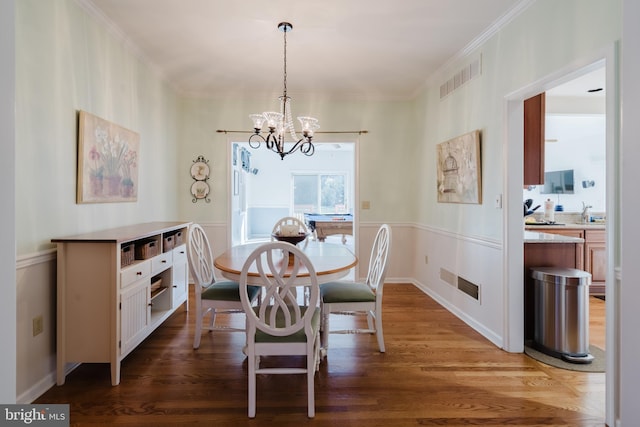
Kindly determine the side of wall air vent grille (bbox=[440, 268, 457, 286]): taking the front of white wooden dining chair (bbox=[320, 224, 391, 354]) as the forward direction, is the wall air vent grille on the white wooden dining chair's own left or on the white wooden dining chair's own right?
on the white wooden dining chair's own right

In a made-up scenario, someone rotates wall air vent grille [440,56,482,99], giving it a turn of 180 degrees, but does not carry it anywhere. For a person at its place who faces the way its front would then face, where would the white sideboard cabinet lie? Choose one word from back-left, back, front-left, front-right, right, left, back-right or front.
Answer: back-right

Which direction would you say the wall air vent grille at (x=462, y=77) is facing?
to the viewer's left

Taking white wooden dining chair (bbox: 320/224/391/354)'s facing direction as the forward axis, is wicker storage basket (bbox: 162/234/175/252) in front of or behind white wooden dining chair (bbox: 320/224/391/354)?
in front

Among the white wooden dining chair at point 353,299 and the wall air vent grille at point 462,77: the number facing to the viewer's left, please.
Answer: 2

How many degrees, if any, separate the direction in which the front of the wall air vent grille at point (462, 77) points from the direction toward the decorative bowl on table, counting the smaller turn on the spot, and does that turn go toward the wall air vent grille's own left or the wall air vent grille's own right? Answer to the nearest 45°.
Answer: approximately 45° to the wall air vent grille's own left

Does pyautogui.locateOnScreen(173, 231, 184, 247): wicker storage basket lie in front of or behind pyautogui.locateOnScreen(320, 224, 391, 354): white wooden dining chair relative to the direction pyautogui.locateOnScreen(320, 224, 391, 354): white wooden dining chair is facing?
in front

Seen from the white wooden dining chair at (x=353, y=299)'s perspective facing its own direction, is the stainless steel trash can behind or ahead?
behind

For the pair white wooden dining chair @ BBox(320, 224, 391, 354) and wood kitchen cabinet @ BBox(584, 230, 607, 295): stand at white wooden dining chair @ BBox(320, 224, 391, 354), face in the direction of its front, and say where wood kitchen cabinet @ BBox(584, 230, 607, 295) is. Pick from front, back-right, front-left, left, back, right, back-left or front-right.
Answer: back-right

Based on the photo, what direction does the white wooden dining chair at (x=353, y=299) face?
to the viewer's left
